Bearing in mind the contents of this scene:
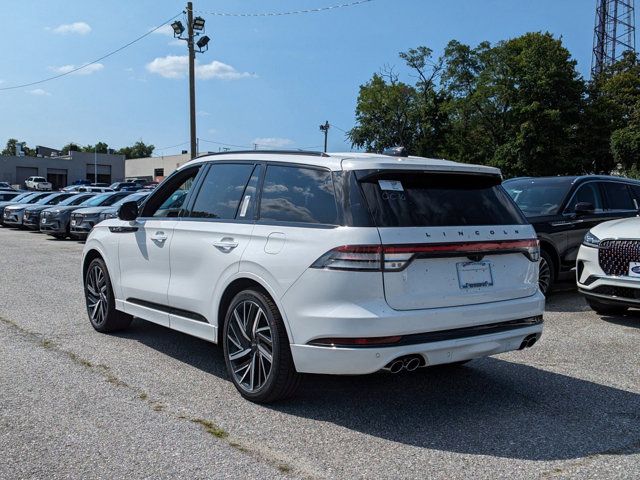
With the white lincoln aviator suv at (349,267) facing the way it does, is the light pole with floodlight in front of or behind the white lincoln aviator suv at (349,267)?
in front

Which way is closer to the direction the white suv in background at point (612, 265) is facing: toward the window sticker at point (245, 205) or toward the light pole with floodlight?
the window sticker

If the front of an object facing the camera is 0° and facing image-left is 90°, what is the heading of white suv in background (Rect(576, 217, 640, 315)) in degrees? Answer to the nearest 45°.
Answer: approximately 45°

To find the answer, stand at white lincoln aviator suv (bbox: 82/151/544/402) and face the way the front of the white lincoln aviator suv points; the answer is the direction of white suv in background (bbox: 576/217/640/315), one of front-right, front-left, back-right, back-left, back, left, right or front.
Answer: right

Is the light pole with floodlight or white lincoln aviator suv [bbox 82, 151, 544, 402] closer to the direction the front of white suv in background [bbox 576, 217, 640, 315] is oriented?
the white lincoln aviator suv

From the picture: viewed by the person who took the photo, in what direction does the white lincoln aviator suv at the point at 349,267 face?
facing away from the viewer and to the left of the viewer

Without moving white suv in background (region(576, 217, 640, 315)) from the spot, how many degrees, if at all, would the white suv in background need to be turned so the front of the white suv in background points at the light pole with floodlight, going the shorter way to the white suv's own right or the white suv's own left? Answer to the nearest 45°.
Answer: approximately 90° to the white suv's own right

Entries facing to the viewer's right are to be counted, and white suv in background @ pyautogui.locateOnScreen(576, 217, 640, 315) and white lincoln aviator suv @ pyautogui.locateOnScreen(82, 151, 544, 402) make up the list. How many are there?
0

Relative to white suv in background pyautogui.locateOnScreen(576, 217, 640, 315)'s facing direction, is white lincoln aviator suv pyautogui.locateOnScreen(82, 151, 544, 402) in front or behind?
in front
